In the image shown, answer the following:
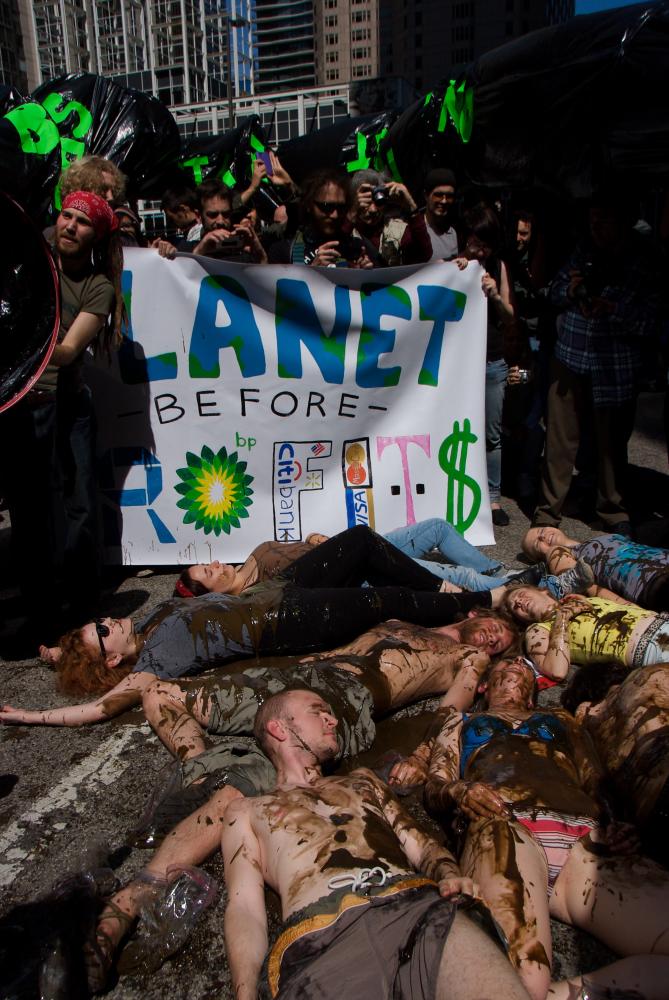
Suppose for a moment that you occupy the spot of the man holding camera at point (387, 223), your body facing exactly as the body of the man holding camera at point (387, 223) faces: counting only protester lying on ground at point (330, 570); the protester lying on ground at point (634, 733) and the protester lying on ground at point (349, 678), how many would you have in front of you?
3

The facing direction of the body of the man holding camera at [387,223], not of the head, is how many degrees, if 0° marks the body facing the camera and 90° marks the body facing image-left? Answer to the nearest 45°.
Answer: approximately 0°

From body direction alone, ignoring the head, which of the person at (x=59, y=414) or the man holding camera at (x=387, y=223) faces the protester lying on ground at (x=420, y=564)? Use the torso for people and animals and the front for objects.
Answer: the man holding camera

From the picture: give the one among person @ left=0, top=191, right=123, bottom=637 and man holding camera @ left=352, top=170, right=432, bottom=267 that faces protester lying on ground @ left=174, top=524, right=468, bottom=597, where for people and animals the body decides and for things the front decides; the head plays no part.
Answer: the man holding camera
